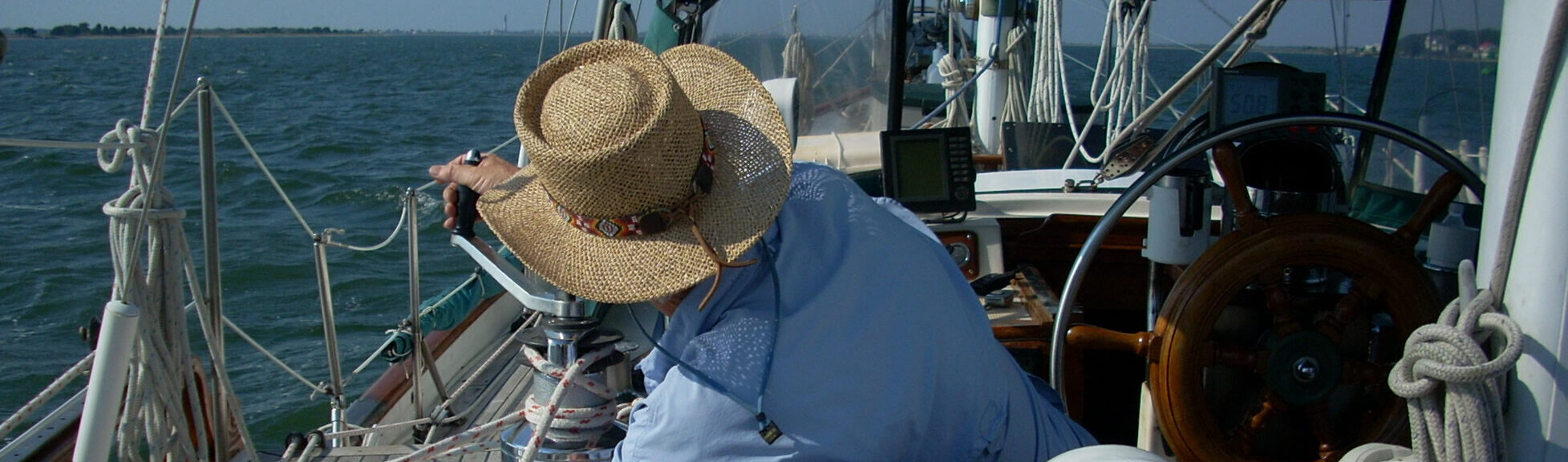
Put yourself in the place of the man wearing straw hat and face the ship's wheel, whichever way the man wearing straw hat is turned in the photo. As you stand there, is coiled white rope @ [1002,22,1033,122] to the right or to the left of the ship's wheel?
left

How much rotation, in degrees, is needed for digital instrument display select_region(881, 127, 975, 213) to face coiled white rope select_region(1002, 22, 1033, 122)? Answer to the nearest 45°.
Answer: approximately 180°

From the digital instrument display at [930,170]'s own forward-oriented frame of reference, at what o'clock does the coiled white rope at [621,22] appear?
The coiled white rope is roughly at 5 o'clock from the digital instrument display.

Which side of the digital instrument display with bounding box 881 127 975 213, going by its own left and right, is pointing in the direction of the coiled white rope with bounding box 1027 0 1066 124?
back

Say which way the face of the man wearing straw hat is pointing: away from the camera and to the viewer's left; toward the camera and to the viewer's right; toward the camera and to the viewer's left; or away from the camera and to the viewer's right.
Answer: away from the camera and to the viewer's left

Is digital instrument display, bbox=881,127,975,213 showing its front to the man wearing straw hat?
yes

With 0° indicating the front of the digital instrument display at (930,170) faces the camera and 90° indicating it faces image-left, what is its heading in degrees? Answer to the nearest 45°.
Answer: approximately 0°

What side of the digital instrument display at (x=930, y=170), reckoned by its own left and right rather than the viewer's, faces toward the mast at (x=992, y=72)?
back

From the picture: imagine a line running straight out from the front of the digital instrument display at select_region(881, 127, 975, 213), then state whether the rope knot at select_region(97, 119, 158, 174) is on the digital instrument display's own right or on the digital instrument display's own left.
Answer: on the digital instrument display's own right

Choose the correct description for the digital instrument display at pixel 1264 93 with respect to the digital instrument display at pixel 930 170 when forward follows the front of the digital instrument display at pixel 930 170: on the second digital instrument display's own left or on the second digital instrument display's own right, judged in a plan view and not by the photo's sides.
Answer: on the second digital instrument display's own left

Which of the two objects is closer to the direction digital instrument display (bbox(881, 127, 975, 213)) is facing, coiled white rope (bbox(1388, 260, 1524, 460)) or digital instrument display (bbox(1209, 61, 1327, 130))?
the coiled white rope

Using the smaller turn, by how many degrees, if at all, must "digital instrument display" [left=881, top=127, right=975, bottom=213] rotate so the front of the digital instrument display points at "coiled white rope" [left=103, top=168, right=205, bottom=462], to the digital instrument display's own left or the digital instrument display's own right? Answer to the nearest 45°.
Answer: approximately 45° to the digital instrument display's own right

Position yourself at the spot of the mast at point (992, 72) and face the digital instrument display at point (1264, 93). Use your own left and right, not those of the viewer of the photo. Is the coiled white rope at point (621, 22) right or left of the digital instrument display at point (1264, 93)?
right

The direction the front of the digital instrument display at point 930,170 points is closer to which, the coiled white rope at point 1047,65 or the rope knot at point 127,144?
the rope knot

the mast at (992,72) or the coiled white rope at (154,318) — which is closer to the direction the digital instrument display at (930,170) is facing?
the coiled white rope
